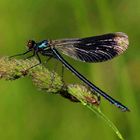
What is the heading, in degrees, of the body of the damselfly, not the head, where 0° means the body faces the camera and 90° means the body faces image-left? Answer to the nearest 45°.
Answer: approximately 90°
